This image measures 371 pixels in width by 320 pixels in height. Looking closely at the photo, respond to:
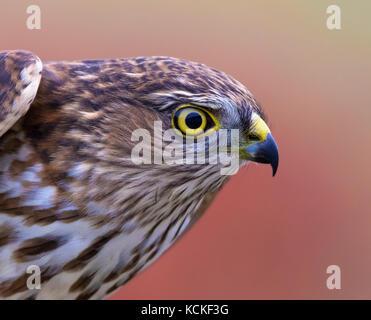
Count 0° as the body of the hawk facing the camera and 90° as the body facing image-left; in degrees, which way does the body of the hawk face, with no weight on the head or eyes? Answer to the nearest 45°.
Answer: approximately 270°
